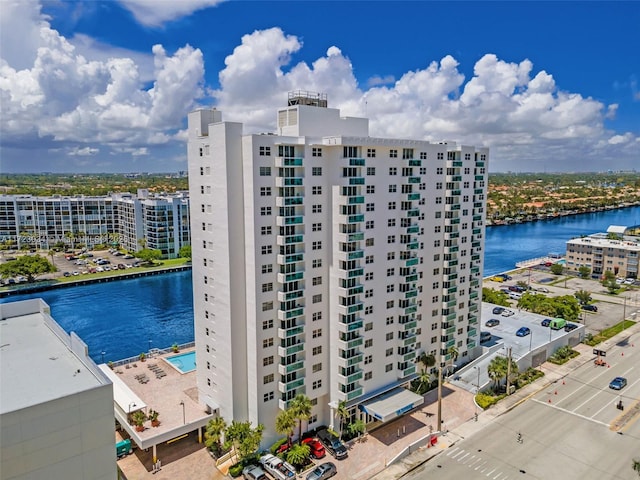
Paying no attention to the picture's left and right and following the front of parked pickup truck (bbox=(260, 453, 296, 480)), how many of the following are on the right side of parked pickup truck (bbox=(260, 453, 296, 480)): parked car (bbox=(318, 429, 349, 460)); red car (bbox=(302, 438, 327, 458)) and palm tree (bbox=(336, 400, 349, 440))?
3

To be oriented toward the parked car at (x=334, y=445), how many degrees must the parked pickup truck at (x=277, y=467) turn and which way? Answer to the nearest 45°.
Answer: approximately 90° to its right

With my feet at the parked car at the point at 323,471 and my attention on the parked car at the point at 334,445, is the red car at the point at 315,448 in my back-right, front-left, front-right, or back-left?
front-left

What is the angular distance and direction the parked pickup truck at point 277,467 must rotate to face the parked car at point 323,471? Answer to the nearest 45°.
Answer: approximately 135° to its right

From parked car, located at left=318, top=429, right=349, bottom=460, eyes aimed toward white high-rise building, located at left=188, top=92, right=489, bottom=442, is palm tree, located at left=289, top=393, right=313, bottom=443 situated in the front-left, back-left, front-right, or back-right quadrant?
front-left

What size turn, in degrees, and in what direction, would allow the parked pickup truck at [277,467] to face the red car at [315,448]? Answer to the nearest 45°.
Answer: approximately 90° to its right

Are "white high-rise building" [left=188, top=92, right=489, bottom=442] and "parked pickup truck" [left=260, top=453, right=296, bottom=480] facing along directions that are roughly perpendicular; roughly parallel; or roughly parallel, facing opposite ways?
roughly parallel, facing opposite ways

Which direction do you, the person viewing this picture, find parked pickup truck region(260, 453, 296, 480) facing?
facing away from the viewer and to the left of the viewer
